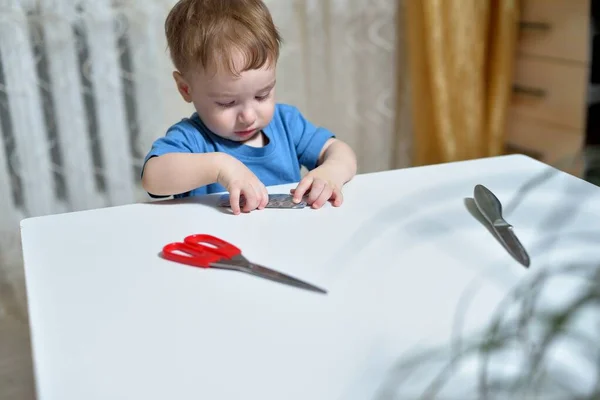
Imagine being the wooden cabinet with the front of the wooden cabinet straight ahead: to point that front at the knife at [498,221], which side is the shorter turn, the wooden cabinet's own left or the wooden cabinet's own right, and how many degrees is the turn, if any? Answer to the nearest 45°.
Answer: approximately 45° to the wooden cabinet's own left

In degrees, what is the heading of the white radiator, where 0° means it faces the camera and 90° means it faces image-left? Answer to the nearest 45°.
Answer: approximately 0°

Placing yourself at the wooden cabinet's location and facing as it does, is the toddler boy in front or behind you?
in front

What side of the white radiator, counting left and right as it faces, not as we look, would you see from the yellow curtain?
left

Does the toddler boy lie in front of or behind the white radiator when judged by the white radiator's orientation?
in front

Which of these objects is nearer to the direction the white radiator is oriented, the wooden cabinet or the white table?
the white table
